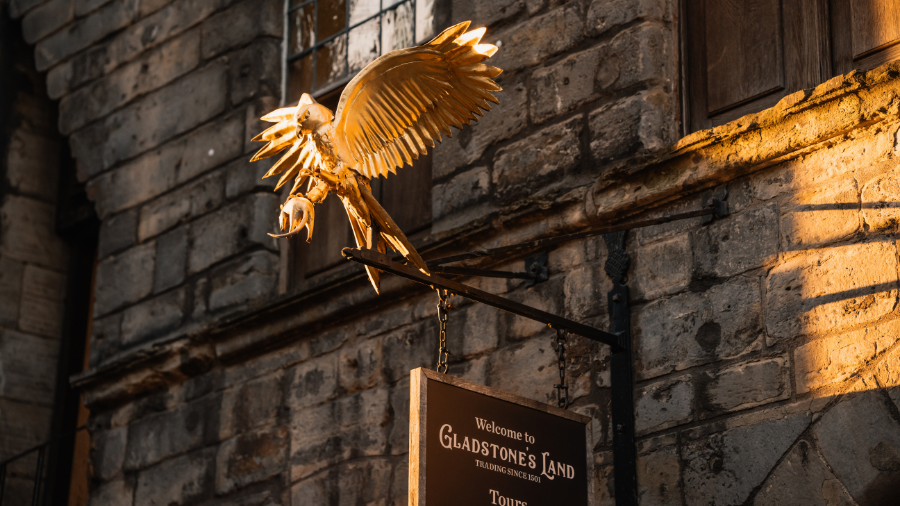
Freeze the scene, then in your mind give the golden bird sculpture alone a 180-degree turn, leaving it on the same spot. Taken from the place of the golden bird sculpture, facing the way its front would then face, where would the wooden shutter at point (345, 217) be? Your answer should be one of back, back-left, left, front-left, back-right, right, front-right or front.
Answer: front-left

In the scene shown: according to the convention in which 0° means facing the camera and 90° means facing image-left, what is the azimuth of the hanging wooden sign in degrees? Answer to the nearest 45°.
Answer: approximately 315°

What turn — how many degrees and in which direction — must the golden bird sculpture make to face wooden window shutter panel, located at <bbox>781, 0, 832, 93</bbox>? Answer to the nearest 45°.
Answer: approximately 135° to its left

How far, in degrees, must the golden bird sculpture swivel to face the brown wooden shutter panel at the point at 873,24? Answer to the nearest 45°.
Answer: approximately 135° to its left

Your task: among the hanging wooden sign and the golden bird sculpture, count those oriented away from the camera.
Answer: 0

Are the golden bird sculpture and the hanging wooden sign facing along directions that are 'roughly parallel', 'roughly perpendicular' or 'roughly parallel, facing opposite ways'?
roughly perpendicular

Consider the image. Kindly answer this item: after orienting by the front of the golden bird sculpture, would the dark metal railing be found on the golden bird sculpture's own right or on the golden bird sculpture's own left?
on the golden bird sculpture's own right

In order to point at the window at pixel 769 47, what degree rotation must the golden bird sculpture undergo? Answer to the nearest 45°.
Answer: approximately 135° to its left
